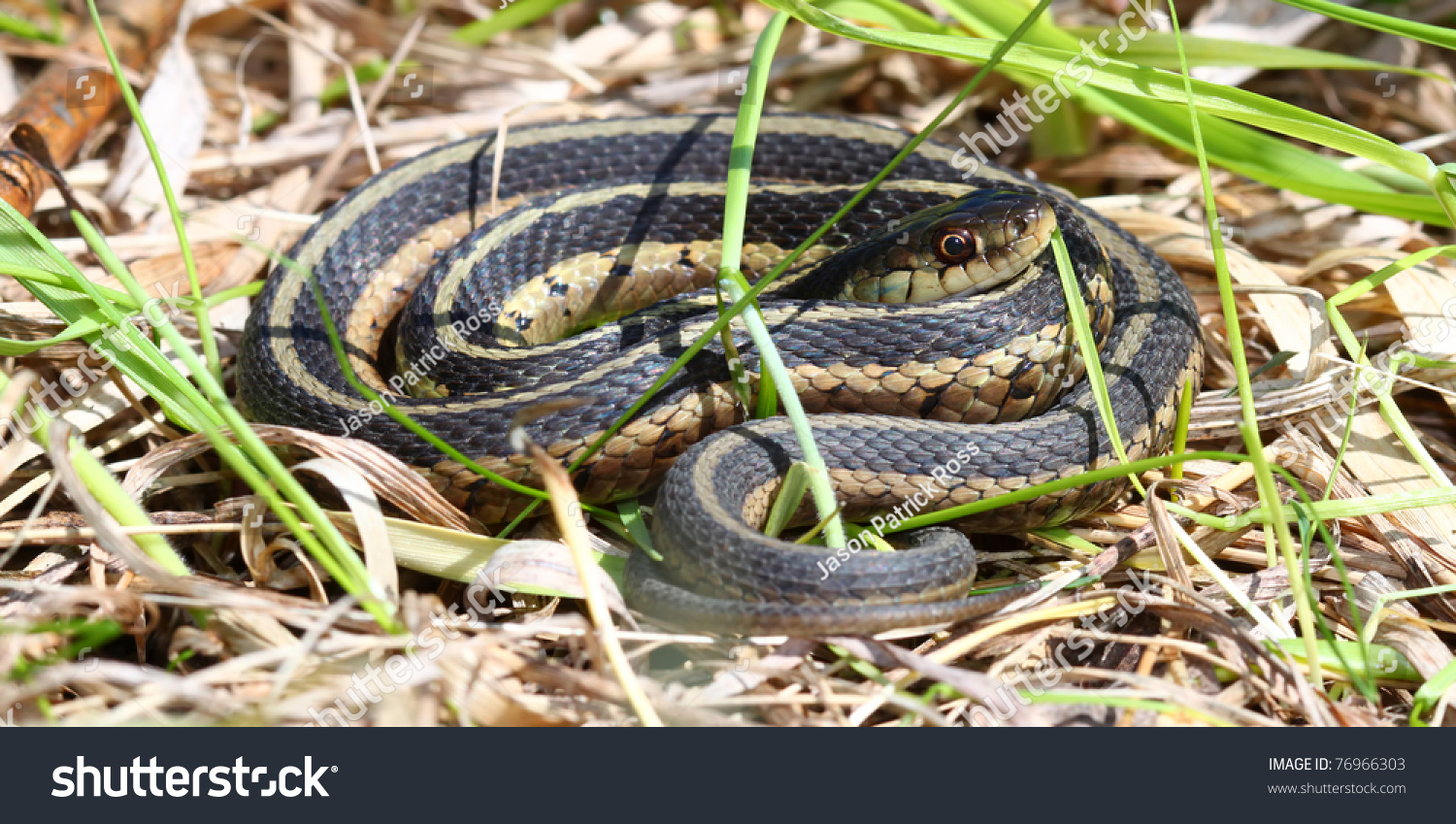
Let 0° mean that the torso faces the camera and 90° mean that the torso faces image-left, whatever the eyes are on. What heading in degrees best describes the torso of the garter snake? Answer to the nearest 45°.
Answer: approximately 270°
